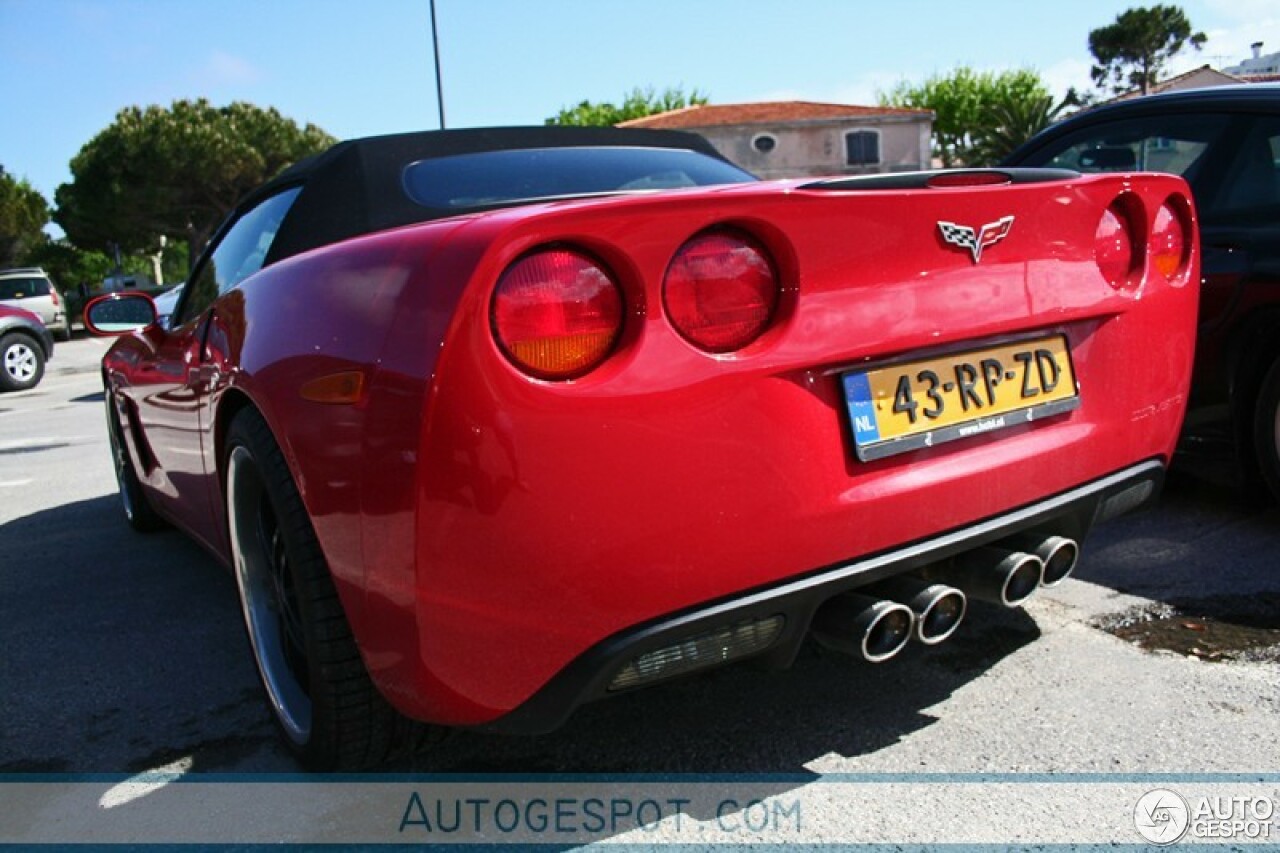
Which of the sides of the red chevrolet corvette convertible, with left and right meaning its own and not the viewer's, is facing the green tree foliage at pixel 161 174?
front

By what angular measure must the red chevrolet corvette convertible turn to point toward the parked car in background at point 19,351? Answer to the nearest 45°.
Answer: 0° — it already faces it

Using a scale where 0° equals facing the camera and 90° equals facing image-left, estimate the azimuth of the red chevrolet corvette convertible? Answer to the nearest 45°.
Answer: approximately 135°

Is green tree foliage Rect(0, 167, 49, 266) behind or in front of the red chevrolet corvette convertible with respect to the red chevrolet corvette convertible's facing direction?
in front

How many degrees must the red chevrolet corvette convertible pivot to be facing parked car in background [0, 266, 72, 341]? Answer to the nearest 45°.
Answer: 0° — it already faces it

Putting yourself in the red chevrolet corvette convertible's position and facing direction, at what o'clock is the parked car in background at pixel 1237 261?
The parked car in background is roughly at 3 o'clock from the red chevrolet corvette convertible.

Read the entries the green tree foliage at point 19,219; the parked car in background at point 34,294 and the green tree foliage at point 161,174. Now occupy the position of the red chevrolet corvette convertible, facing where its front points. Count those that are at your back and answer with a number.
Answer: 0
